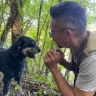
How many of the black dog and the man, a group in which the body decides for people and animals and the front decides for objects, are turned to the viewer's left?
1

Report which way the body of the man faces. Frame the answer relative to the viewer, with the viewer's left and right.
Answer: facing to the left of the viewer

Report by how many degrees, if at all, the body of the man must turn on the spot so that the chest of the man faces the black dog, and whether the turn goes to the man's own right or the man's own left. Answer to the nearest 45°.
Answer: approximately 45° to the man's own right

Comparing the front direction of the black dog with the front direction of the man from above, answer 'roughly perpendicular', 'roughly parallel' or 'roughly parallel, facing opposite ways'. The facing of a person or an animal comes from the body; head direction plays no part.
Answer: roughly parallel, facing opposite ways

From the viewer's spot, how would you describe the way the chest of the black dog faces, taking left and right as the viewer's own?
facing to the right of the viewer

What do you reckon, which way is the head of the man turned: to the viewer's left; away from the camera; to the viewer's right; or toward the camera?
to the viewer's left
